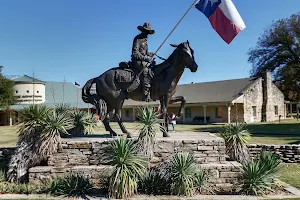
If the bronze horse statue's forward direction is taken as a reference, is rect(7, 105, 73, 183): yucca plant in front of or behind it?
behind

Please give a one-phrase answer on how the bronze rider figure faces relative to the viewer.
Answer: facing to the right of the viewer

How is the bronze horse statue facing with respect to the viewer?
to the viewer's right

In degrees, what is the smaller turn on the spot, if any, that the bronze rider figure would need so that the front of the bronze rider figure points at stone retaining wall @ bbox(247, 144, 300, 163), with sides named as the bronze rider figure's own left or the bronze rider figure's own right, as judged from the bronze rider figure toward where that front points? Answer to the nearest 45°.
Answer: approximately 45° to the bronze rider figure's own left

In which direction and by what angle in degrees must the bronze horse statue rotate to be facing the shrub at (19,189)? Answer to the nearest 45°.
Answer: approximately 135° to its right

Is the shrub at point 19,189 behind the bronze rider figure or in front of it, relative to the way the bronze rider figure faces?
behind

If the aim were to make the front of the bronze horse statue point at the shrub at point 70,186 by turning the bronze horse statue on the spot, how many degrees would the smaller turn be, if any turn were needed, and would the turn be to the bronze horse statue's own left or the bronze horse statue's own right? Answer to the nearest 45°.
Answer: approximately 135° to the bronze horse statue's own right

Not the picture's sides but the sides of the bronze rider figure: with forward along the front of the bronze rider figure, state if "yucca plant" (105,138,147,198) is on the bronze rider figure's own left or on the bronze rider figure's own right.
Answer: on the bronze rider figure's own right
